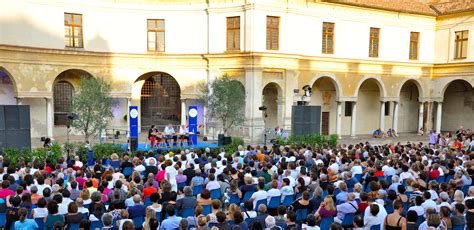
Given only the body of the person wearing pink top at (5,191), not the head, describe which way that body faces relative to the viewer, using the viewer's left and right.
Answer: facing away from the viewer

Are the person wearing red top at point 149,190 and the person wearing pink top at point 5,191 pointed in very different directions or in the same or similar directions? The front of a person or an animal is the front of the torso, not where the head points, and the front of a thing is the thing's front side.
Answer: same or similar directions

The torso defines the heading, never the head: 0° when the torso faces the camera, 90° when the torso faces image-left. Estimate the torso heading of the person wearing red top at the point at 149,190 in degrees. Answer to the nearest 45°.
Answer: approximately 180°

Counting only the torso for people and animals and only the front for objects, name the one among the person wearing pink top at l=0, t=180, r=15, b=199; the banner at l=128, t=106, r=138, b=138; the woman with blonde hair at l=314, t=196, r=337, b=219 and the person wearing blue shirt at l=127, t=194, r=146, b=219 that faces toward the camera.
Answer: the banner

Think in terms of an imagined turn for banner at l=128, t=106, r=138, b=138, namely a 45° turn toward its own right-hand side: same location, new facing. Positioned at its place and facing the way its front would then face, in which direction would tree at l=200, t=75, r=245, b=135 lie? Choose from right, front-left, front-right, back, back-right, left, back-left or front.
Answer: back-left

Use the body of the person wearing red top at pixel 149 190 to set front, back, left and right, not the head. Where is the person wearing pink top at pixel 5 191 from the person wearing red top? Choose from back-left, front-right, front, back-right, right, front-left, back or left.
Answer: left

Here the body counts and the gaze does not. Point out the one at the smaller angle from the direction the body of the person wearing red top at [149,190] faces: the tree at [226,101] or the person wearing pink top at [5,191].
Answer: the tree

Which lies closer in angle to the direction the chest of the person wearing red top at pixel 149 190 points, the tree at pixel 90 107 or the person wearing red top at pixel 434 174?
the tree

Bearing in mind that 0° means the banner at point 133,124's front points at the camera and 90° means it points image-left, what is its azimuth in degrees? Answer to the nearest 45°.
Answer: approximately 0°

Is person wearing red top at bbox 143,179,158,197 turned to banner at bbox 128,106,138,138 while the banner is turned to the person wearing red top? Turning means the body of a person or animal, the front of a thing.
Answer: yes

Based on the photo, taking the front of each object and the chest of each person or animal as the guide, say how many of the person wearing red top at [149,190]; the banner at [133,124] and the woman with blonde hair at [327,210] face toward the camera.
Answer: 1

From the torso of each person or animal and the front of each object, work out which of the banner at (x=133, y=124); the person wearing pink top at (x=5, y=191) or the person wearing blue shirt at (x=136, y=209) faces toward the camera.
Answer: the banner

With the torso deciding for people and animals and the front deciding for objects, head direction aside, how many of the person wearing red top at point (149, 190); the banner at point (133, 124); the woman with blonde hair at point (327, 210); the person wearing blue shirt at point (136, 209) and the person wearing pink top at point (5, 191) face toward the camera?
1

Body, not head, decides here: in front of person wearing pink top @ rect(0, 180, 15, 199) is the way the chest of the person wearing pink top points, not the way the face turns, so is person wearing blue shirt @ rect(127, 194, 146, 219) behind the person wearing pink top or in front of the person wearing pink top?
behind

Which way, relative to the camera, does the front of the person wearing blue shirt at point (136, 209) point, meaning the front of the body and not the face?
away from the camera

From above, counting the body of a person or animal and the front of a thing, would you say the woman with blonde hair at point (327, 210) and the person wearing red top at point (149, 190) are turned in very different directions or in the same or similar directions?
same or similar directions
